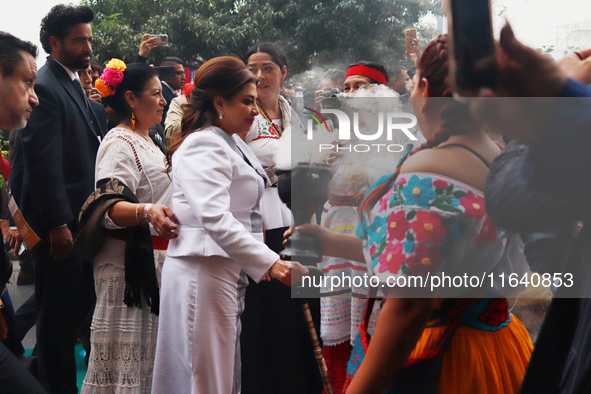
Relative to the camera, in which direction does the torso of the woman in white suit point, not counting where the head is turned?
to the viewer's right

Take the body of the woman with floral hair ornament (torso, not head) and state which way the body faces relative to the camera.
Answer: to the viewer's right

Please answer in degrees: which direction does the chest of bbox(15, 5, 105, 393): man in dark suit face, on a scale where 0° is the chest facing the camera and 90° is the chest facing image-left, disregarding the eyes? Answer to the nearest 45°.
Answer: approximately 270°

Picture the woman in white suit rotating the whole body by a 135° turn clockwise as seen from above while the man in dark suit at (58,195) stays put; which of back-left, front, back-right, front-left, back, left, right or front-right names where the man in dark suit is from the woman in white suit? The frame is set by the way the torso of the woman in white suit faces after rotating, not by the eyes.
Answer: right

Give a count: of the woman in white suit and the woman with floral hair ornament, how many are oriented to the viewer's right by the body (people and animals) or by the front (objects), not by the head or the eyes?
2

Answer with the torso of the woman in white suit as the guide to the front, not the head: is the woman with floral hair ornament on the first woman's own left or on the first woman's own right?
on the first woman's own left

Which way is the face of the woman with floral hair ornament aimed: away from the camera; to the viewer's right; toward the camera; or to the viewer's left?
to the viewer's right
